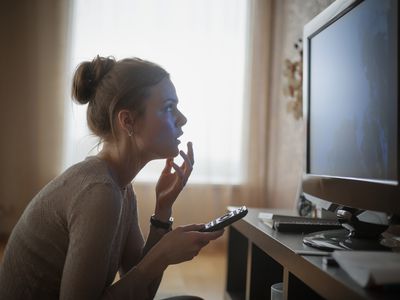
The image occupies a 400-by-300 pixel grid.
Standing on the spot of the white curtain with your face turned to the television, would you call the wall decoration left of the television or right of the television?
left

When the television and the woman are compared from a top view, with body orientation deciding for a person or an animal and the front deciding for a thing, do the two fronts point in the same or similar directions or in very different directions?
very different directions

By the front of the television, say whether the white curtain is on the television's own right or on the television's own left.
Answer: on the television's own right

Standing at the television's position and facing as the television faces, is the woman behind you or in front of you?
in front

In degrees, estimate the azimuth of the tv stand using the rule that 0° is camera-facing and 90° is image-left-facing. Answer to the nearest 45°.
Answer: approximately 45°

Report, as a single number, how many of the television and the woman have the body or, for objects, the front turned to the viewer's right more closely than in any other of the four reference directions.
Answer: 1

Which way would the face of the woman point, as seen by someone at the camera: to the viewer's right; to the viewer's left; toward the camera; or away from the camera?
to the viewer's right

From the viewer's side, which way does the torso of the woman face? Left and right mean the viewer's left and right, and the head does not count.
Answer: facing to the right of the viewer

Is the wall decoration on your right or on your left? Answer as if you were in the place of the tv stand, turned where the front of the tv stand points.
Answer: on your right

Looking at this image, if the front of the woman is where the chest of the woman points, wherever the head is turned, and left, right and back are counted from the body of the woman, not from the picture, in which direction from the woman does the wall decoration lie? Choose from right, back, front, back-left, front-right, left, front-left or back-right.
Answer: front-left

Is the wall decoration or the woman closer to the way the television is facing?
the woman

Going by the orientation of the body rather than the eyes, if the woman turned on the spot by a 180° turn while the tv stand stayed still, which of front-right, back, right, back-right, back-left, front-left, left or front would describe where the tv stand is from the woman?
back

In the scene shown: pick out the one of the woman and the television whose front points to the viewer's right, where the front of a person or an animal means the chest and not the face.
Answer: the woman

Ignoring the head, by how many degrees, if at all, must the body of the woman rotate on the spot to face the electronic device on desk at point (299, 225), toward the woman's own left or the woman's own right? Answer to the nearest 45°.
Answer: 0° — they already face it
